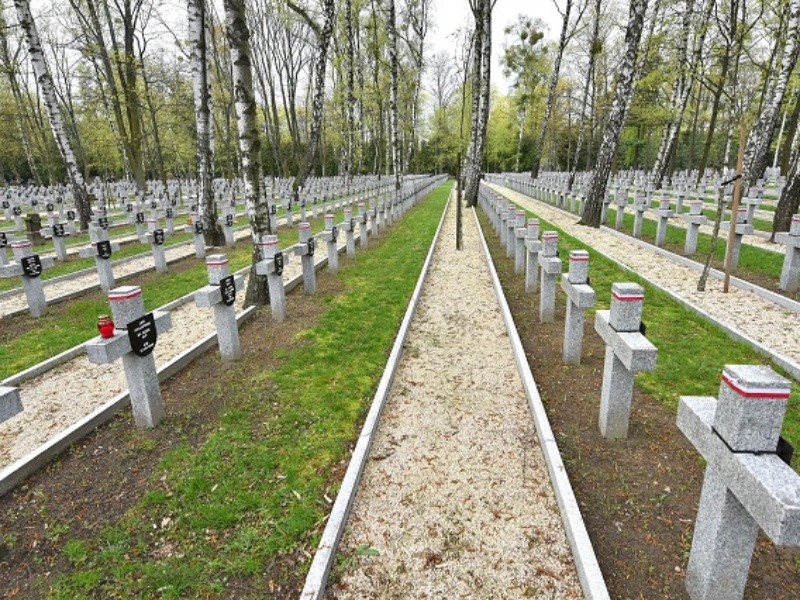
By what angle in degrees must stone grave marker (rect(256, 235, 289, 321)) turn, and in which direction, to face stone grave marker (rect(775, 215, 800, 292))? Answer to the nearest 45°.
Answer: approximately 45° to its left

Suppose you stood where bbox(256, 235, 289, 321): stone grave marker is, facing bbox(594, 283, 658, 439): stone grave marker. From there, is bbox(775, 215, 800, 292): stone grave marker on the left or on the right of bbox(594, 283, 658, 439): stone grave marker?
left

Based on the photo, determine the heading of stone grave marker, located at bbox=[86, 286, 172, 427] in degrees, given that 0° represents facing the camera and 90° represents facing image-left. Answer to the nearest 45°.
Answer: approximately 315°
